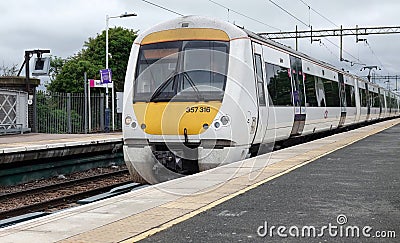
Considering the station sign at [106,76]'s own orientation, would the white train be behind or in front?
in front

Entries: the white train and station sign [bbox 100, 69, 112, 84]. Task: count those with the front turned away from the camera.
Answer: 0

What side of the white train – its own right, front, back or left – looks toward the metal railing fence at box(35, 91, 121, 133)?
right

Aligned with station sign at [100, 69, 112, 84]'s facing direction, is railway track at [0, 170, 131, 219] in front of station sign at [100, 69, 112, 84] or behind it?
in front

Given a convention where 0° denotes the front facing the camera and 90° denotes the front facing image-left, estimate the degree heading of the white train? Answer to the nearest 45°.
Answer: approximately 45°

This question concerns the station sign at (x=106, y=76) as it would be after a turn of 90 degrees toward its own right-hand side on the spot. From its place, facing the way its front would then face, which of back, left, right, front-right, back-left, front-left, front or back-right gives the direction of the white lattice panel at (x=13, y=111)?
front-left

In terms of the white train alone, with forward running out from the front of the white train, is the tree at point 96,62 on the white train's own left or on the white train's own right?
on the white train's own right

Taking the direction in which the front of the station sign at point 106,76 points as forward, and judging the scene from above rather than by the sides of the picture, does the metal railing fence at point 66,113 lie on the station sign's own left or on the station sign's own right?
on the station sign's own right
